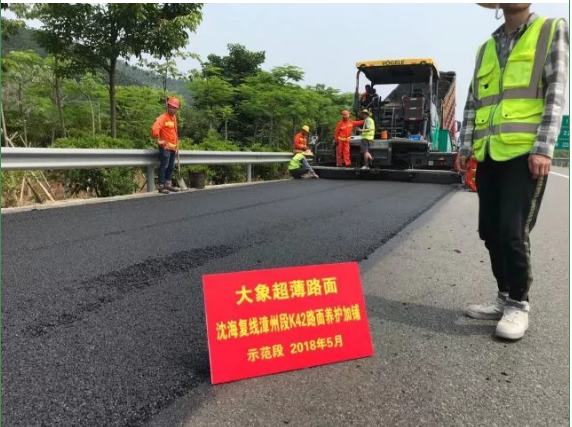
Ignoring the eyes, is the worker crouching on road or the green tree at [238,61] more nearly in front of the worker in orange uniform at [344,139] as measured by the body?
the worker crouching on road

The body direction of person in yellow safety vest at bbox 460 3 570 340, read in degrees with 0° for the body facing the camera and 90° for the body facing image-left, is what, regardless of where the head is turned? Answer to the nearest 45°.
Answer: approximately 45°

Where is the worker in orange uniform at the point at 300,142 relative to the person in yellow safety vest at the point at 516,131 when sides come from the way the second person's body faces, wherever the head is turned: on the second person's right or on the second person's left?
on the second person's right

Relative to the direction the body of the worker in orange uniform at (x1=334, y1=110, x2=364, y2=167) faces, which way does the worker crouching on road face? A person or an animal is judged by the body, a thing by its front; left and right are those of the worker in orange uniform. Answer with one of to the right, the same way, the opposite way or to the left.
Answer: to the left
